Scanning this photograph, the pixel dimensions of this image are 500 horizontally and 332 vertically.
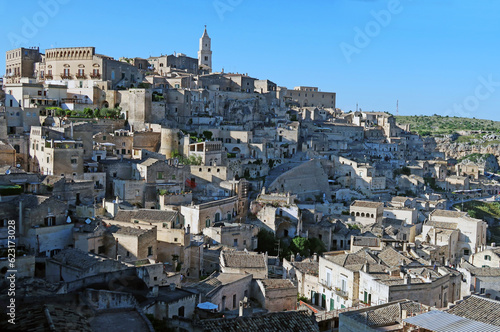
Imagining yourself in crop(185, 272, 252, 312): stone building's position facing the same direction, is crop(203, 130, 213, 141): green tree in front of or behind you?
behind

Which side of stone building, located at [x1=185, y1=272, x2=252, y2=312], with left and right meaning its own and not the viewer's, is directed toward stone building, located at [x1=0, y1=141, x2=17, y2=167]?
back

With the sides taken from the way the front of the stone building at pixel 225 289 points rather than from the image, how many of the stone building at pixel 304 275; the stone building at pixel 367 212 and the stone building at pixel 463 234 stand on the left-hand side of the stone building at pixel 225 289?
3

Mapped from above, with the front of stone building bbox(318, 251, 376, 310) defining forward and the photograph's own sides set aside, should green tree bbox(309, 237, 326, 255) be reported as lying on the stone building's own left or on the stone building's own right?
on the stone building's own right

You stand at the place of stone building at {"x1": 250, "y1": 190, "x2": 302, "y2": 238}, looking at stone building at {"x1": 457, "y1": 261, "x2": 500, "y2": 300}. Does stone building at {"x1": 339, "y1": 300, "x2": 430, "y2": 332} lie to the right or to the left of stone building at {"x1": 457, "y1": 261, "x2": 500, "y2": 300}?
right

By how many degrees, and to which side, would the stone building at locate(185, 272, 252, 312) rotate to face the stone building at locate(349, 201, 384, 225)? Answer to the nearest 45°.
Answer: approximately 90° to its left

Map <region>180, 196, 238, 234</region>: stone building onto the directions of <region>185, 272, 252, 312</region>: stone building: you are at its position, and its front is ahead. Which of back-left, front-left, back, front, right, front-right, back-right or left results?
back-left

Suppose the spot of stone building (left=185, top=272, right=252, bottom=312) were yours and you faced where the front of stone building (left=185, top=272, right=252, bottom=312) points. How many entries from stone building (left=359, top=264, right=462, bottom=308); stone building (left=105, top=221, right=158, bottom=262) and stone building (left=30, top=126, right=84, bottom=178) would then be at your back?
2

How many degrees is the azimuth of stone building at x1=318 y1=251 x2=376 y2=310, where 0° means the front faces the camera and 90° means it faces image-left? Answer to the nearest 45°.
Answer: approximately 45°

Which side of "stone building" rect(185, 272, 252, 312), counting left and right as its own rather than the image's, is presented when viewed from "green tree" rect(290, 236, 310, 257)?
left

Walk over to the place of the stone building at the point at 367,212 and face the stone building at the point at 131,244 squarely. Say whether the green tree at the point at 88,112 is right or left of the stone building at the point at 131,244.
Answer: right

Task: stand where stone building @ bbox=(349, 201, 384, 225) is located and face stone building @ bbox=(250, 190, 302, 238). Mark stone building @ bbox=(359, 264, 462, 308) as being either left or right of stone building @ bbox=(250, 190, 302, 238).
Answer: left

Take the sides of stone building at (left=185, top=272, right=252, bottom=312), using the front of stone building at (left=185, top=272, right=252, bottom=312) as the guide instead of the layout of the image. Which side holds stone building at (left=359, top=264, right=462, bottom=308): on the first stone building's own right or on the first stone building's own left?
on the first stone building's own left
